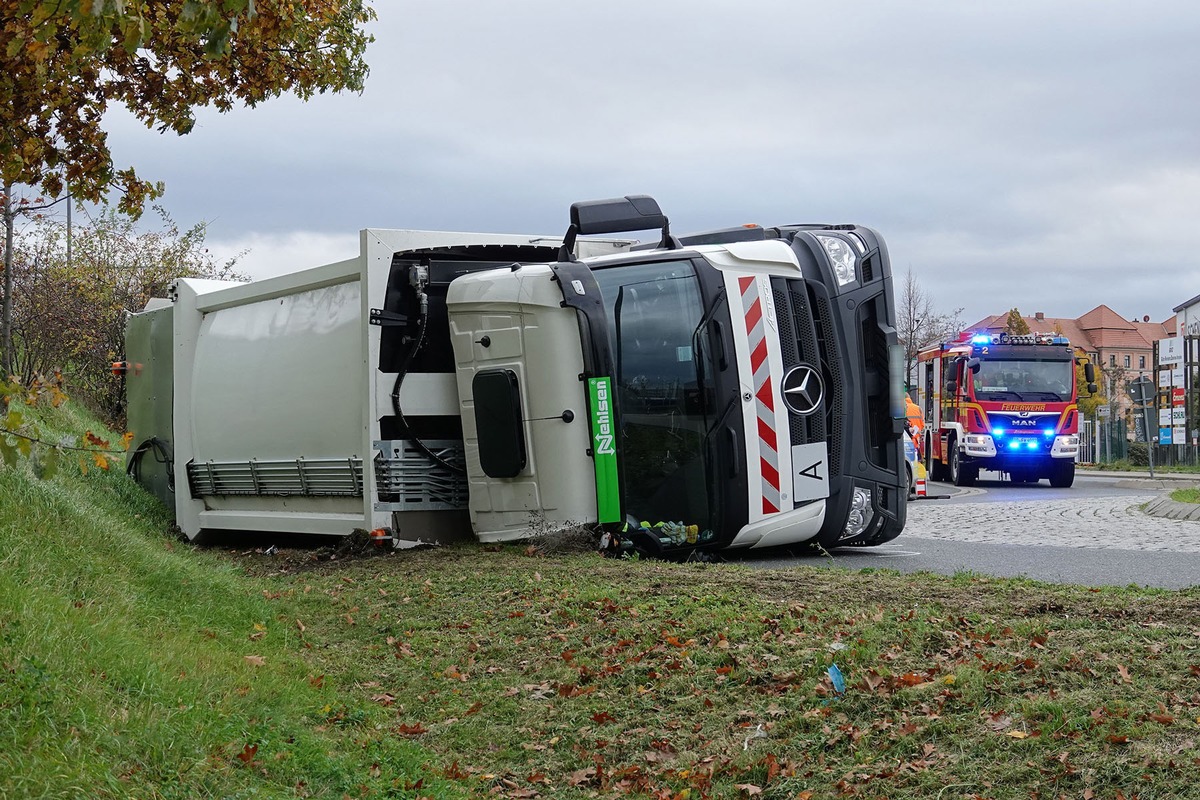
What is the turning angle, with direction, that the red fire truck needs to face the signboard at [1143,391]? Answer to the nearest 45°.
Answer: approximately 135° to its left

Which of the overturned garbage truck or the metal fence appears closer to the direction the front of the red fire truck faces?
the overturned garbage truck

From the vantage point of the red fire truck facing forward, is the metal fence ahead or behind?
behind

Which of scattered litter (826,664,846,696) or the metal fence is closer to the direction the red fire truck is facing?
the scattered litter

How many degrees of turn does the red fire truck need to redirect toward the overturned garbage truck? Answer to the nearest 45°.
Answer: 0° — it already faces it

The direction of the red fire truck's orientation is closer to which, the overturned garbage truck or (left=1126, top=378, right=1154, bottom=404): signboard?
the overturned garbage truck

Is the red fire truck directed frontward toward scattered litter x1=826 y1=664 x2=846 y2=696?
yes

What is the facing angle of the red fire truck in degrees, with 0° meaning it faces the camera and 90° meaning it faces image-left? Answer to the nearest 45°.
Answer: approximately 0°

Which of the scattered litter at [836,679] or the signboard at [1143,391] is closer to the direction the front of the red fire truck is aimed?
the scattered litter

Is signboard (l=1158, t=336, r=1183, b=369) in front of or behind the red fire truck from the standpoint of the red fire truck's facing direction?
behind
